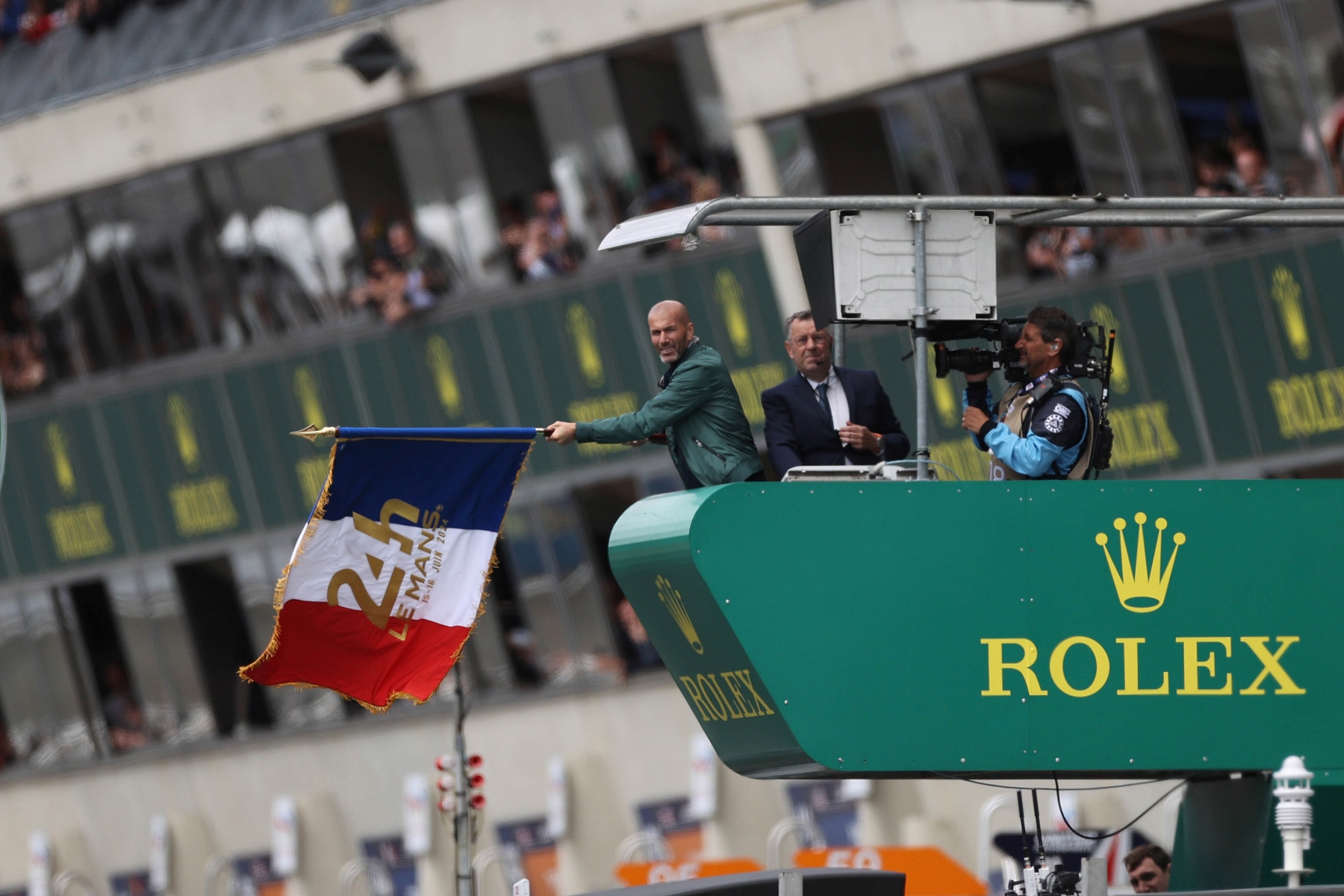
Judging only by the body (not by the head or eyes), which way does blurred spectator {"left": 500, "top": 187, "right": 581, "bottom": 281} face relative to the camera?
toward the camera

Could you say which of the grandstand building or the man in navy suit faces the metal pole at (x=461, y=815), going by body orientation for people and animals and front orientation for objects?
the grandstand building

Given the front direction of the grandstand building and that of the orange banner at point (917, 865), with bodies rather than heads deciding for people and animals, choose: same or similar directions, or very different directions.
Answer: same or similar directions

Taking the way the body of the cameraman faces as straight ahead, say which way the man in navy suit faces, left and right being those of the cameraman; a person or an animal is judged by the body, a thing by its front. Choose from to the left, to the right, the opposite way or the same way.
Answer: to the left

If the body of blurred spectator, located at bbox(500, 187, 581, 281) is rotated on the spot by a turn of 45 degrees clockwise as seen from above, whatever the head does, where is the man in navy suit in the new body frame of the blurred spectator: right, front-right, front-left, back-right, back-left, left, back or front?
front-left

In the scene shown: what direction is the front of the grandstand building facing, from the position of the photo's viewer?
facing the viewer

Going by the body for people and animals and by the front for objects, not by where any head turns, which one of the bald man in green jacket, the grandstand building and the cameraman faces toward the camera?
the grandstand building

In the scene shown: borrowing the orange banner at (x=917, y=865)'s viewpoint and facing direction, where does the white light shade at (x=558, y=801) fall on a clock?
The white light shade is roughly at 5 o'clock from the orange banner.

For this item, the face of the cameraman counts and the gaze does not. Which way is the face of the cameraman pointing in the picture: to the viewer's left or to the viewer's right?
to the viewer's left

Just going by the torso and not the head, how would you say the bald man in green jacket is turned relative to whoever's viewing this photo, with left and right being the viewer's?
facing to the left of the viewer

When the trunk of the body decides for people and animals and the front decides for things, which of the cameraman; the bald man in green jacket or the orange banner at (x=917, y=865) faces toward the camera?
the orange banner

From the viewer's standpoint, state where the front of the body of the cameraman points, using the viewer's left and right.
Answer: facing to the left of the viewer

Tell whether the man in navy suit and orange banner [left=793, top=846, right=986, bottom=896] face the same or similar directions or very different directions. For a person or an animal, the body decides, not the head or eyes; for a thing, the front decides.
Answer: same or similar directions

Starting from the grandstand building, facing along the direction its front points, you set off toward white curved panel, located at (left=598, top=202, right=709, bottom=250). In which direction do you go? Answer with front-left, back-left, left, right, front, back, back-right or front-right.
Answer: front
